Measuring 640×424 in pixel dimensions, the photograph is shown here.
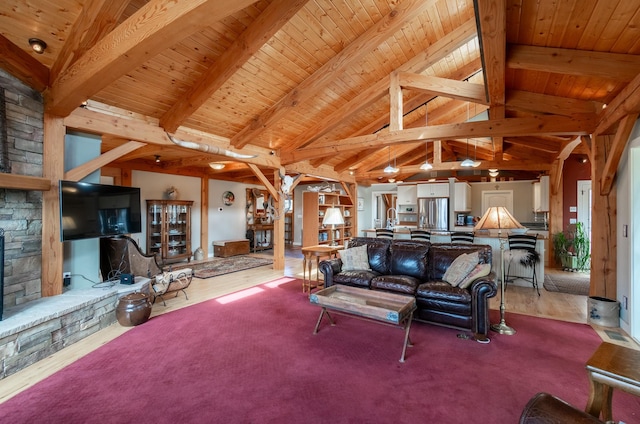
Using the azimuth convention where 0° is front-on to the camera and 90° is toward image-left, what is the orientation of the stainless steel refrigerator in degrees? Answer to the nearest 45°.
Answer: approximately 0°

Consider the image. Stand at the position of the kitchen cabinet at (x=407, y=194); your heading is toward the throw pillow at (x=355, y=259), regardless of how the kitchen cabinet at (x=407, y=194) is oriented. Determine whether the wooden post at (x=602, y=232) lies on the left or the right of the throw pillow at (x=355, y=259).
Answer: left

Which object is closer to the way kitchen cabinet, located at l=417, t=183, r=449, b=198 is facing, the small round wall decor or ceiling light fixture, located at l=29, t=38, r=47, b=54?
the ceiling light fixture

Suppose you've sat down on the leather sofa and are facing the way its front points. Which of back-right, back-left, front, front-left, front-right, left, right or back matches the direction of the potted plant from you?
back

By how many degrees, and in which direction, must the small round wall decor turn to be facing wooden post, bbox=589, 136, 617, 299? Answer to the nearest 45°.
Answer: approximately 45° to its left

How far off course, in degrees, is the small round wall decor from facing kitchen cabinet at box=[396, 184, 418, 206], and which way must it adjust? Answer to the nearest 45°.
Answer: approximately 90° to its left

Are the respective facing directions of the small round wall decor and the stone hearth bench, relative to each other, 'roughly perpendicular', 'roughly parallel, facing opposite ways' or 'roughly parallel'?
roughly perpendicular

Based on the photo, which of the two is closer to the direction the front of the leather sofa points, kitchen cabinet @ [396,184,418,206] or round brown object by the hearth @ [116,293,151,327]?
the round brown object by the hearth
